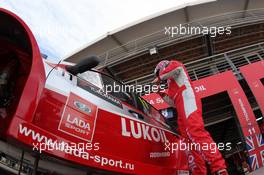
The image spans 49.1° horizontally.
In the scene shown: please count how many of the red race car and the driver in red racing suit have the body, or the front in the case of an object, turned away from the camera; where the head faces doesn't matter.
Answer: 0

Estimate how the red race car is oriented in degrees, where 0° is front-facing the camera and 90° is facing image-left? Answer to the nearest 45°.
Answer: approximately 45°

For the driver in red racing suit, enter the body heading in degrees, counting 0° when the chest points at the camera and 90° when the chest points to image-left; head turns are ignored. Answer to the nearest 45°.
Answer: approximately 90°
